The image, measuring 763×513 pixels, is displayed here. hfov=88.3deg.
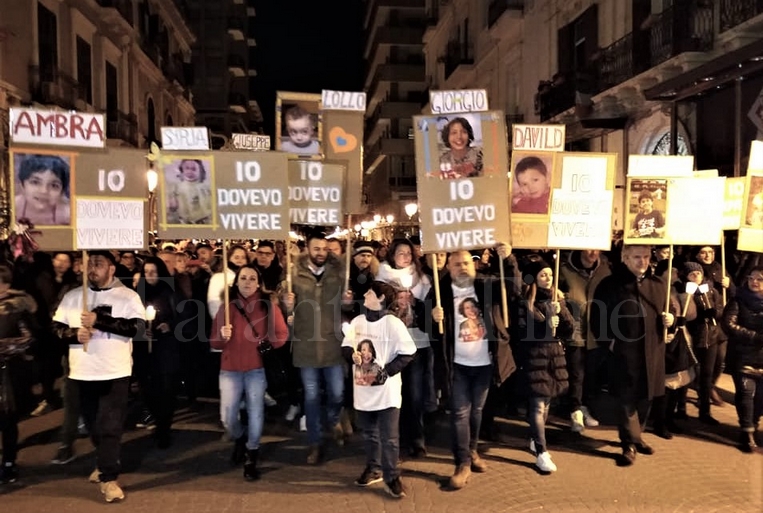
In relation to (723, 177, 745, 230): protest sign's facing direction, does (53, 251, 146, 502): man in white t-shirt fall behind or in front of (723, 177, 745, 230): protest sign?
in front

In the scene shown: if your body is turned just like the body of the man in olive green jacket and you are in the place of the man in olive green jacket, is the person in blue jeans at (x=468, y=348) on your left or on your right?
on your left

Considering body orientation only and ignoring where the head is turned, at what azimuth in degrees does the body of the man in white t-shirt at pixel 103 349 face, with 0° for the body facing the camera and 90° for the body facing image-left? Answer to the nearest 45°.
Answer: approximately 0°

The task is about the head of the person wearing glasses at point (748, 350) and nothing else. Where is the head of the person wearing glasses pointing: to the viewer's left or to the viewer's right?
to the viewer's left

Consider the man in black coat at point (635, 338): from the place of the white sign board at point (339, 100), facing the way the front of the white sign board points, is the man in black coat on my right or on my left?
on my left

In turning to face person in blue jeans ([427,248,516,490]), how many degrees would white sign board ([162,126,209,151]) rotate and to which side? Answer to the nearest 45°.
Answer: approximately 45° to its left

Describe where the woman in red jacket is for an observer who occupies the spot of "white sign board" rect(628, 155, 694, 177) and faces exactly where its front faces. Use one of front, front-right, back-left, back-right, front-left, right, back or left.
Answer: front-right
